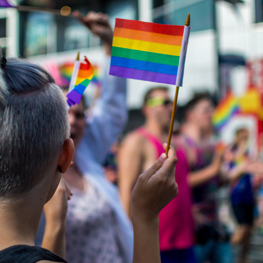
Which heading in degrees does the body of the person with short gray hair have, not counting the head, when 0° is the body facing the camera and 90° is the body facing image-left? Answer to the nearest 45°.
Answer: approximately 180°

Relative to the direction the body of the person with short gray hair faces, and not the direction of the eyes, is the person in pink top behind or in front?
in front

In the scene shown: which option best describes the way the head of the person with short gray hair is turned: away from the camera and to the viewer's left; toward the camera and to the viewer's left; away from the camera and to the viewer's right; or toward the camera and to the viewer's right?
away from the camera and to the viewer's right

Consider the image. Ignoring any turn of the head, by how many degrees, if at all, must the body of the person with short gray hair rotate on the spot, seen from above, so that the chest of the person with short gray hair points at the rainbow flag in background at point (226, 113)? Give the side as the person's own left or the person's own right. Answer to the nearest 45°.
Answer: approximately 45° to the person's own right
